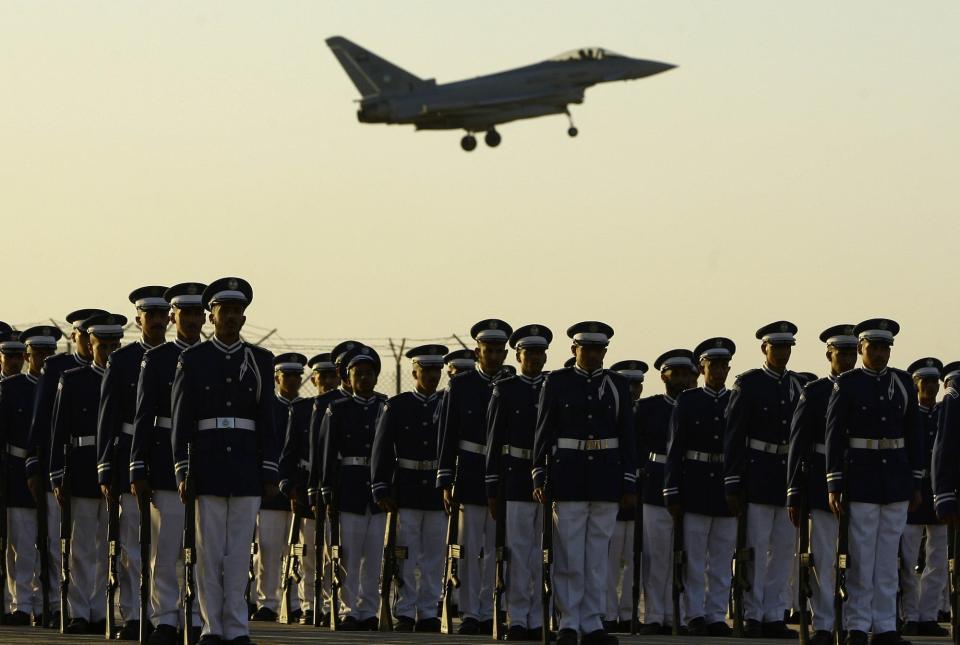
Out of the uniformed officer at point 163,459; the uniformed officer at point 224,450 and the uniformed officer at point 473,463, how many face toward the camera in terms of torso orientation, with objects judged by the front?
3

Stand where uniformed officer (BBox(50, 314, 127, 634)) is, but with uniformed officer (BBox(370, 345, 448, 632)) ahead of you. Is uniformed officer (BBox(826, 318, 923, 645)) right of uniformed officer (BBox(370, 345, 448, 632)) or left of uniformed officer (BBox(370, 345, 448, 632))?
right

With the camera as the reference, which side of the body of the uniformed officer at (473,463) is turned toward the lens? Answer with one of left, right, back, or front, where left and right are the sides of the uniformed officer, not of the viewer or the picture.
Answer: front

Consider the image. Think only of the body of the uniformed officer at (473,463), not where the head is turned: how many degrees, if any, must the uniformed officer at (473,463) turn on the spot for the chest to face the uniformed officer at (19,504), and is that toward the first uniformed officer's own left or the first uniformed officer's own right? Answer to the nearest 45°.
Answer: approximately 90° to the first uniformed officer's own right

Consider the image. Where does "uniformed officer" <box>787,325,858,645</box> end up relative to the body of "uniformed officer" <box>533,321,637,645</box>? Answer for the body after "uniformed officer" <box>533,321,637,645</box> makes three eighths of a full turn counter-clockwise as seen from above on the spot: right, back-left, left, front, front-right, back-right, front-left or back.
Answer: front-right

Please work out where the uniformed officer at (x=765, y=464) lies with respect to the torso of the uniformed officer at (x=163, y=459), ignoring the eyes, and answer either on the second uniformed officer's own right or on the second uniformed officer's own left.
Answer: on the second uniformed officer's own left

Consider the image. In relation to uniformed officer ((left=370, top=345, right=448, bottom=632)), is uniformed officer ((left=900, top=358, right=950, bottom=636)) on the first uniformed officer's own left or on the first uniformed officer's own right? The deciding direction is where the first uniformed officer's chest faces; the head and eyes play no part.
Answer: on the first uniformed officer's own left
